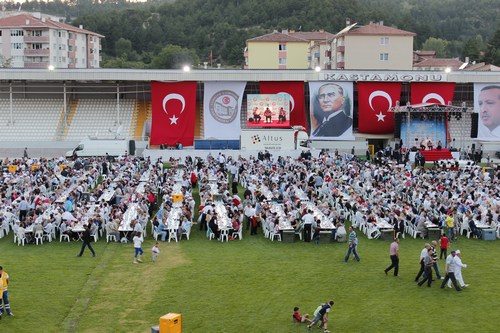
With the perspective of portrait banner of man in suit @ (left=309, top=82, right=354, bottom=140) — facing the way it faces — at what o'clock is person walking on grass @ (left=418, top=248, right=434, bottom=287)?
The person walking on grass is roughly at 12 o'clock from the portrait banner of man in suit.

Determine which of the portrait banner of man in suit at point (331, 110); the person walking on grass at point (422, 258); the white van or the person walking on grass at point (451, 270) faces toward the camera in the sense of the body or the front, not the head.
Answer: the portrait banner of man in suit

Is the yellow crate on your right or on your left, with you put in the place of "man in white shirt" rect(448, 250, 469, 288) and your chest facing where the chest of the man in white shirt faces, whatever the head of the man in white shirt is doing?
on your right

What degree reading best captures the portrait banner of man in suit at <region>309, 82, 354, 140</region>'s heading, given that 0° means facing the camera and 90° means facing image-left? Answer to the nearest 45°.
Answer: approximately 0°

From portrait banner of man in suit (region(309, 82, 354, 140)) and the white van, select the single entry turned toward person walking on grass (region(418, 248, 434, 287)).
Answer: the portrait banner of man in suit

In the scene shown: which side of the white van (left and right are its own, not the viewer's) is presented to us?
left

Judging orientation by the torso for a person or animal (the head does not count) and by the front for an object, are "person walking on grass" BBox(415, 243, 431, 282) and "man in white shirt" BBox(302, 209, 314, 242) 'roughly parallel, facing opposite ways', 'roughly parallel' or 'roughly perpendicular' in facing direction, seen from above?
roughly perpendicular

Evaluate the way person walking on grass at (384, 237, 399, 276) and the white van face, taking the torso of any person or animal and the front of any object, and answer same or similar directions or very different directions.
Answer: very different directions
